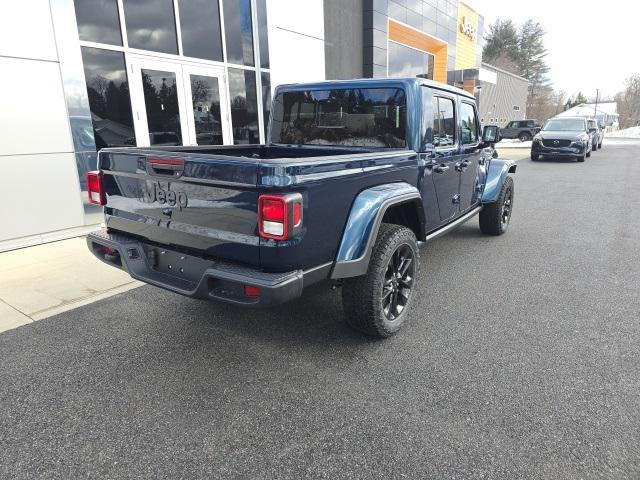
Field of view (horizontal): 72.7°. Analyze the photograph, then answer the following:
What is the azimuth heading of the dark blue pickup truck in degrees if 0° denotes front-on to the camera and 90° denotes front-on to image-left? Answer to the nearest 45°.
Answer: approximately 225°

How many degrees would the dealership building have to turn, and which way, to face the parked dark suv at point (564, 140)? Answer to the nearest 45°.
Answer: approximately 90° to its left

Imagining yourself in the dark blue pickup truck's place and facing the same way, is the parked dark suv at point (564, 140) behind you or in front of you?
in front

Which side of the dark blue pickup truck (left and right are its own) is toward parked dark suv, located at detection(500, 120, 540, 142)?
front

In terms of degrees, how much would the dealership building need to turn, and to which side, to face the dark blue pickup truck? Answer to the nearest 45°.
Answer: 0° — it already faces it

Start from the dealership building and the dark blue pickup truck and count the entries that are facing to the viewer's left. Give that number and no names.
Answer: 0

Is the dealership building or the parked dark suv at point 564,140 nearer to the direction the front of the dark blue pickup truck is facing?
the parked dark suv

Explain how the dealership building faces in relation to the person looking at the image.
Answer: facing the viewer and to the right of the viewer

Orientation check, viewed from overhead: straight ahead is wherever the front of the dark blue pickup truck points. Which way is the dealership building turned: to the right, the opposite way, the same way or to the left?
to the right

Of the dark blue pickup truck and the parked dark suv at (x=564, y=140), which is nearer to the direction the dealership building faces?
the dark blue pickup truck

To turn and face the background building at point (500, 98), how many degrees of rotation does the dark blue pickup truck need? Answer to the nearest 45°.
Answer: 0° — it already faces it

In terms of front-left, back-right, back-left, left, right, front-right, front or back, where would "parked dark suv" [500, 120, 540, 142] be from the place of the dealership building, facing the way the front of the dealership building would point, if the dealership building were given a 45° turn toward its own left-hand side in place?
front-left

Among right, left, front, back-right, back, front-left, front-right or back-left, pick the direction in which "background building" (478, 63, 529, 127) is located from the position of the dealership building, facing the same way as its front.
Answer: left

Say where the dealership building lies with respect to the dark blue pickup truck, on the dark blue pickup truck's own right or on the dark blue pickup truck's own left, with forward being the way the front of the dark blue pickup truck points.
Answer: on the dark blue pickup truck's own left
